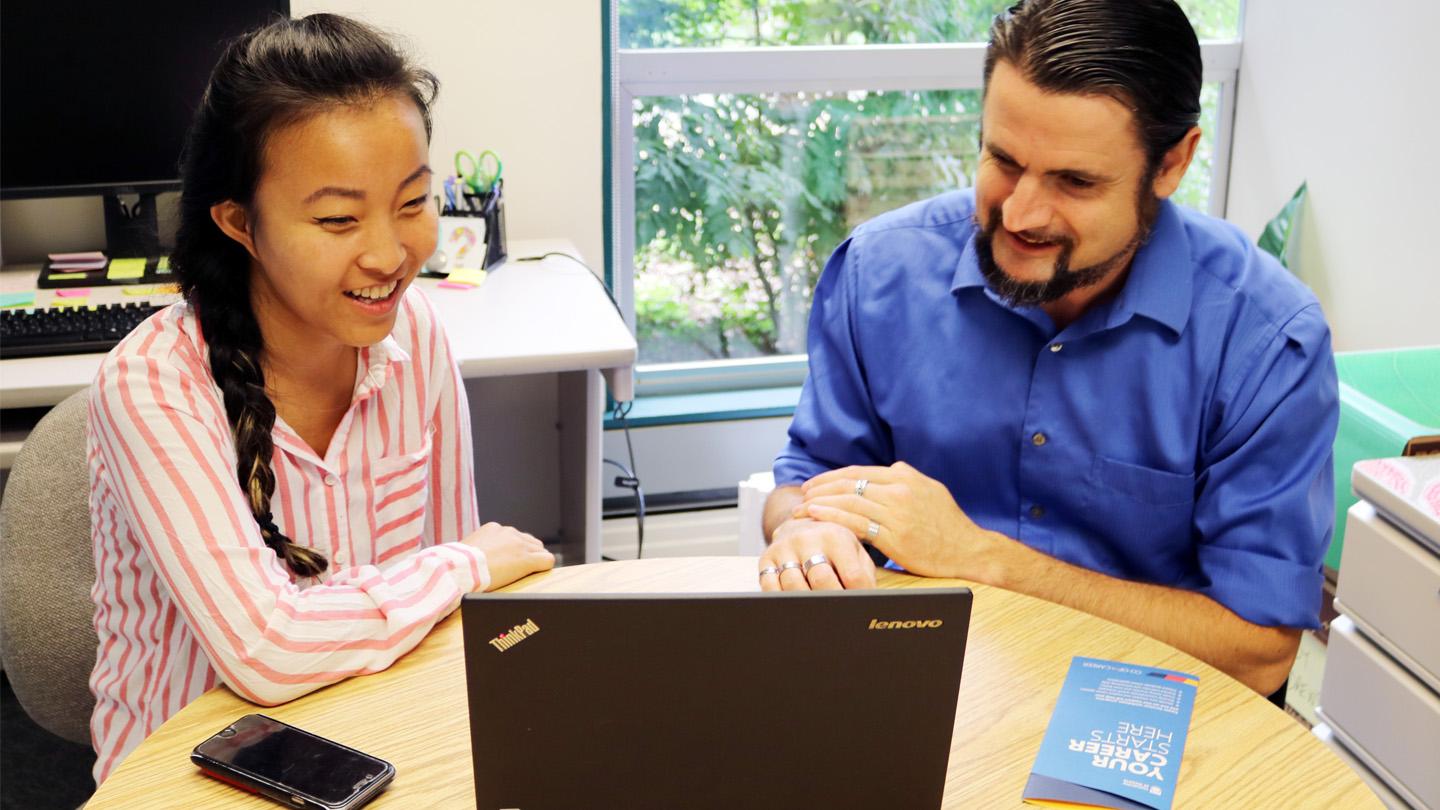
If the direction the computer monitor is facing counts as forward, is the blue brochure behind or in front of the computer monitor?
in front

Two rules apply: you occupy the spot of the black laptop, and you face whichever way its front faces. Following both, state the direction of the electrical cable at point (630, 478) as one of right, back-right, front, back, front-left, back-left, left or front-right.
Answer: front

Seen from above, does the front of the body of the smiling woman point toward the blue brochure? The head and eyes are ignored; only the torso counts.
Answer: yes

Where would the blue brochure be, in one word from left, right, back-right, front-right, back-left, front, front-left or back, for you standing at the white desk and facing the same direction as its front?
front

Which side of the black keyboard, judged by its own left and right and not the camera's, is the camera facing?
front

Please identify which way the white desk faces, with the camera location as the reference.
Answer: facing the viewer

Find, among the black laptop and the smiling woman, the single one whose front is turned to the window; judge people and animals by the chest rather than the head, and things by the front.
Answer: the black laptop

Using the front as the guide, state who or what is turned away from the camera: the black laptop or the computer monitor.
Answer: the black laptop

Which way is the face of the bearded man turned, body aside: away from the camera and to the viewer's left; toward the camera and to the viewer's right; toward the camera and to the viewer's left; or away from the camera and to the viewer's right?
toward the camera and to the viewer's left

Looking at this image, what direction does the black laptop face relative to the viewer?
away from the camera

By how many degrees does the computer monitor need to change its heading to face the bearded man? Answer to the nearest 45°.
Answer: approximately 45° to its left

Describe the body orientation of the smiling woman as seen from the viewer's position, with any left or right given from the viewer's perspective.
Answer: facing the viewer and to the right of the viewer

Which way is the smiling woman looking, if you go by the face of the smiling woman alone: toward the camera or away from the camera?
toward the camera

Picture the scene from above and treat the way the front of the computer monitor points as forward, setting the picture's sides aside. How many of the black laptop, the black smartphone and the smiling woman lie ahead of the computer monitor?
3
